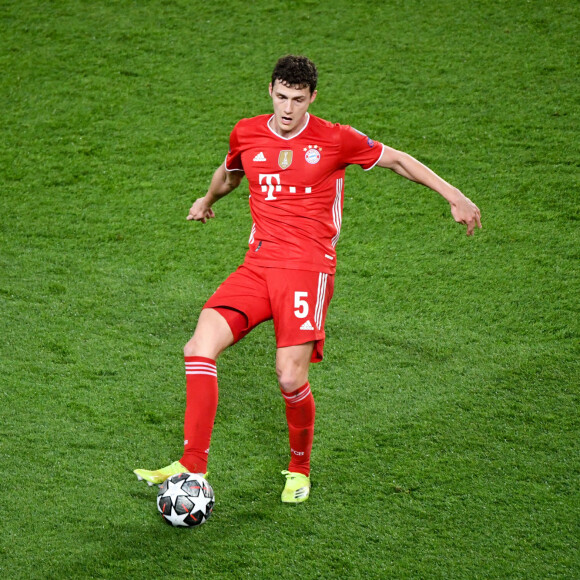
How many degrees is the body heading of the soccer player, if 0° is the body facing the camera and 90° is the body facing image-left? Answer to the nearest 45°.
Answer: approximately 0°
